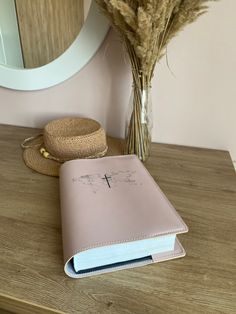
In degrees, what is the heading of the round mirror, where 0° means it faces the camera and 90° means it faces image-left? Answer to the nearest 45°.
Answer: approximately 0°
